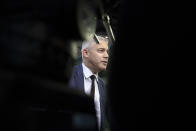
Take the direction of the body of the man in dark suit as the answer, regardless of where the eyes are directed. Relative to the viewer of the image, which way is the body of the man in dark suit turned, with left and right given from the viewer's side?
facing the viewer and to the right of the viewer
